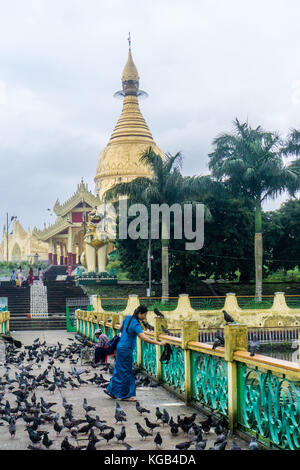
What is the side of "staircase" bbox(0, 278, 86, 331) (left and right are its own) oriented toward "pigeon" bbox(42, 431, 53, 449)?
front

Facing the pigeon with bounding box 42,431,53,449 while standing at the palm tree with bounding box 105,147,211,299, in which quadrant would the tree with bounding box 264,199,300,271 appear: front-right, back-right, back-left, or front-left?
back-left

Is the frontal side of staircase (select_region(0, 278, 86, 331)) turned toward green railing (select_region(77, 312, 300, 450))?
yes

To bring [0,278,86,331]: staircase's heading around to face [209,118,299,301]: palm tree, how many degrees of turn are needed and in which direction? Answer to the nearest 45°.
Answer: approximately 45° to its left

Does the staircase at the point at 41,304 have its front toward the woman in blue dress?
yes

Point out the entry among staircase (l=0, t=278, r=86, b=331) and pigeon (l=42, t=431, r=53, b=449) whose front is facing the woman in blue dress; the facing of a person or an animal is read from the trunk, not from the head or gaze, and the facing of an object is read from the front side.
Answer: the staircase

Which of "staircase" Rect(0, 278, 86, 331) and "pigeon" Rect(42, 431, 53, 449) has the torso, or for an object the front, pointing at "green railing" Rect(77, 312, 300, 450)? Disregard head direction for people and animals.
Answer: the staircase

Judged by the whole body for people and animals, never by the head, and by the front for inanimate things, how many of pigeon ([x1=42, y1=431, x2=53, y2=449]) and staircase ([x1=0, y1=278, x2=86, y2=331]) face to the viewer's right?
0

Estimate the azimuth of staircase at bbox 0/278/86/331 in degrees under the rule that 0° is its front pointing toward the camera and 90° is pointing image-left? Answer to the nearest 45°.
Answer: approximately 0°

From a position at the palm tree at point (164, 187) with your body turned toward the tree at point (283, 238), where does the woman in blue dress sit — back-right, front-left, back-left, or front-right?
back-right

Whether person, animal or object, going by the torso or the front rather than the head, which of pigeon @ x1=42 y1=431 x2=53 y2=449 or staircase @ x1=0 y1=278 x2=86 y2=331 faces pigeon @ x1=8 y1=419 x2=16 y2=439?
the staircase

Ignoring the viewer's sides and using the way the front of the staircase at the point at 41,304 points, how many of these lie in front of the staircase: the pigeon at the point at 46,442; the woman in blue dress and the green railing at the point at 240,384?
3
